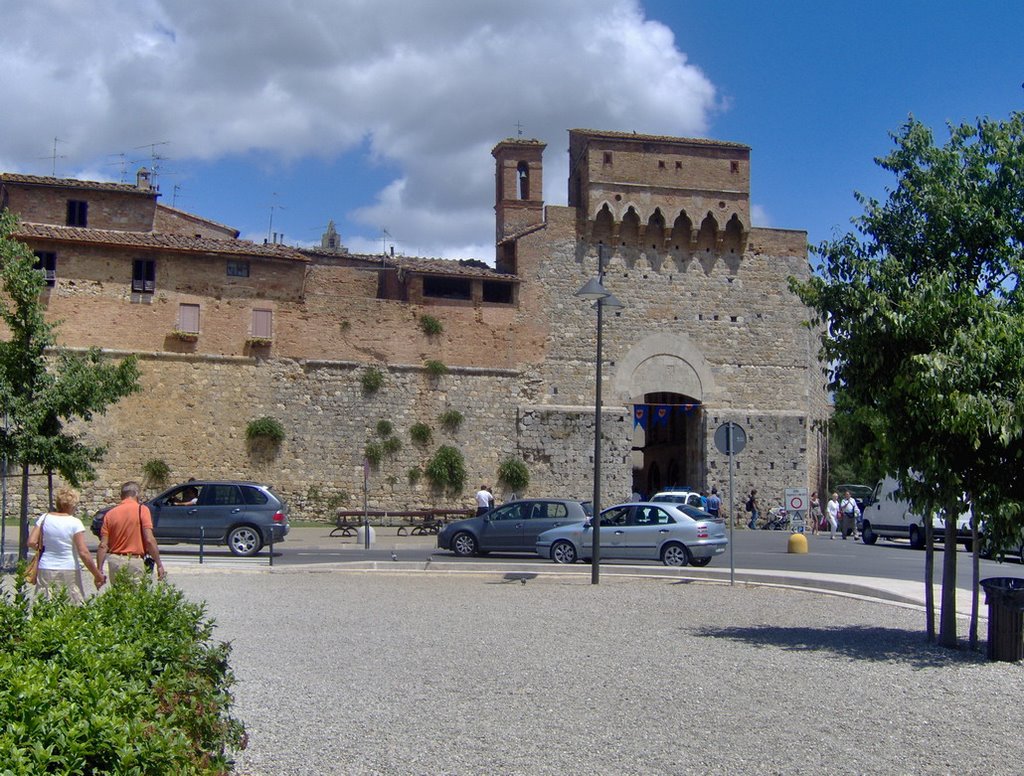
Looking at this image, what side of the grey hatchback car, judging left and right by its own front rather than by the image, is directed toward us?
left

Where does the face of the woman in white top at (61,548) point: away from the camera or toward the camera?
away from the camera

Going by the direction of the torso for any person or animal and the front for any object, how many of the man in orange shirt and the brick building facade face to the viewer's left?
0

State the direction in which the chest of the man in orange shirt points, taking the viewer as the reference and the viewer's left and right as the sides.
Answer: facing away from the viewer

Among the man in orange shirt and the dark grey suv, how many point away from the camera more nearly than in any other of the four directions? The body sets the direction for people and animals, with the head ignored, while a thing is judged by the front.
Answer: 1

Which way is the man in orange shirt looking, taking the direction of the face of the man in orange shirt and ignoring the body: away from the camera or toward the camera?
away from the camera

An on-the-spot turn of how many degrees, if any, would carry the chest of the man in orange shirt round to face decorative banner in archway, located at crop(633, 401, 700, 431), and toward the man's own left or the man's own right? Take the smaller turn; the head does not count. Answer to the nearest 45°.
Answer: approximately 45° to the man's own right
